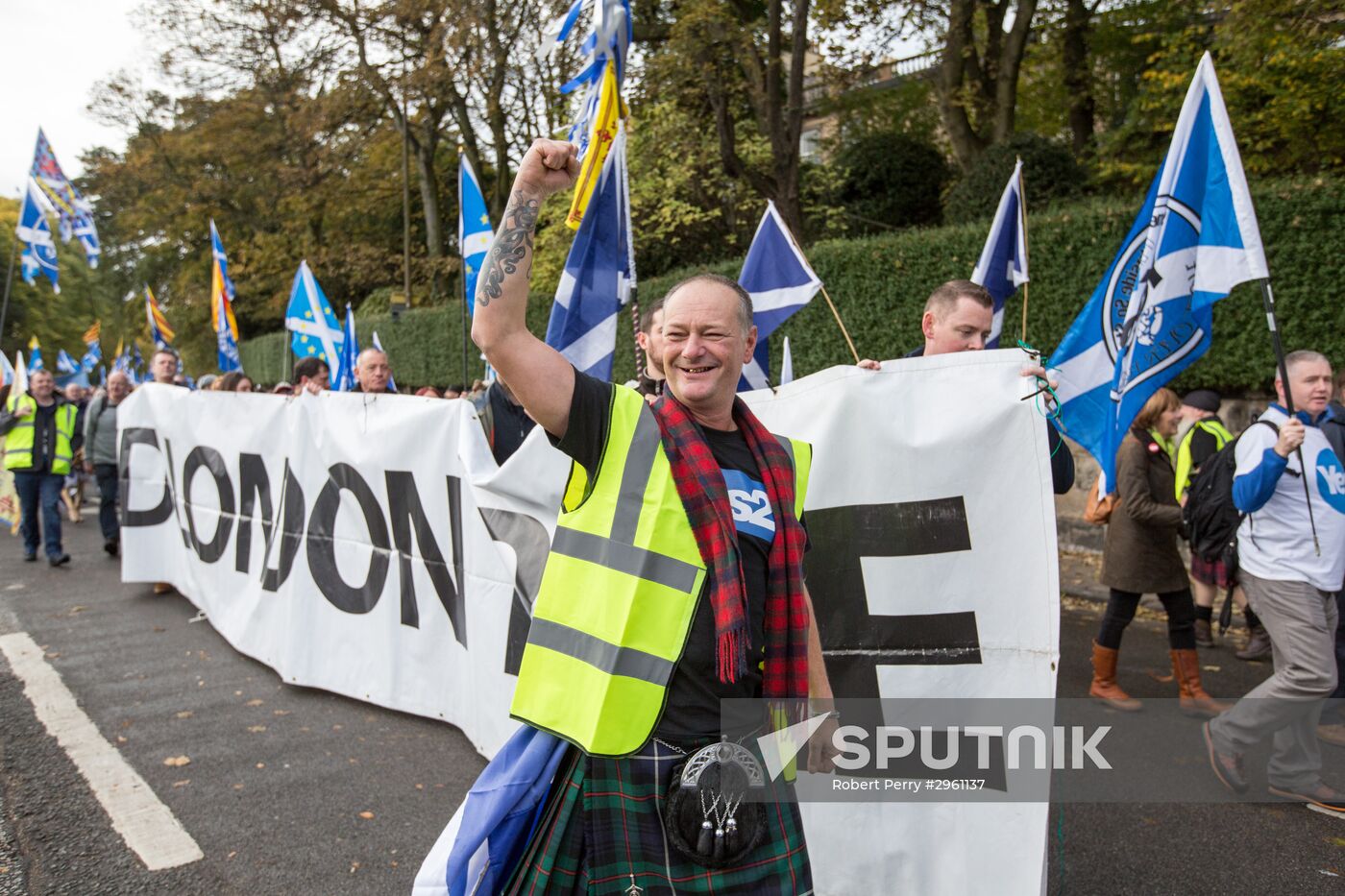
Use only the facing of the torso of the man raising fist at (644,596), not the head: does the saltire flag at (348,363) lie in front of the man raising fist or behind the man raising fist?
behind

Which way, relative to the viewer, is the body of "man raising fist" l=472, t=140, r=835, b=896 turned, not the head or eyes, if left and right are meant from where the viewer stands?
facing the viewer and to the right of the viewer

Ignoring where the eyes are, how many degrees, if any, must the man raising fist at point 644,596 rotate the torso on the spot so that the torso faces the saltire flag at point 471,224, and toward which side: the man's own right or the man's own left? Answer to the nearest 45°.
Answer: approximately 135° to the man's own left
